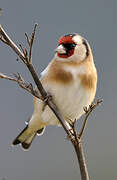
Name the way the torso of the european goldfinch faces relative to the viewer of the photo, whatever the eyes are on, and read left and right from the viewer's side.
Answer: facing the viewer and to the right of the viewer
